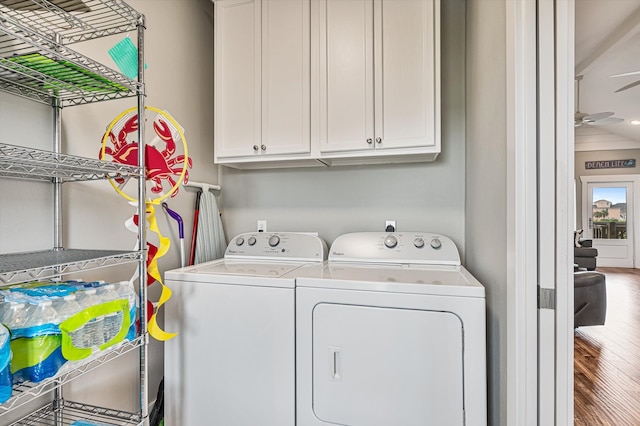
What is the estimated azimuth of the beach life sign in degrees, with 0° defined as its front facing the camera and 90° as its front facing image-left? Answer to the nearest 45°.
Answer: approximately 0°

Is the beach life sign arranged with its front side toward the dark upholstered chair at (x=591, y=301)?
yes

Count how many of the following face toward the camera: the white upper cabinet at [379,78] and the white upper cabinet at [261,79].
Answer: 2

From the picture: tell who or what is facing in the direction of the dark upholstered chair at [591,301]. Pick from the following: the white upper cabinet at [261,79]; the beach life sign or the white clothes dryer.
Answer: the beach life sign

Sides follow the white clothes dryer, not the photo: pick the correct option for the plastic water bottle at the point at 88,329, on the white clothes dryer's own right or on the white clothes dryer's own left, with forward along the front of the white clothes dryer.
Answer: on the white clothes dryer's own right

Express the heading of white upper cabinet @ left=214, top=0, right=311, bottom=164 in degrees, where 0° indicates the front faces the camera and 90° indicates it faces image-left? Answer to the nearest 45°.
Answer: approximately 0°

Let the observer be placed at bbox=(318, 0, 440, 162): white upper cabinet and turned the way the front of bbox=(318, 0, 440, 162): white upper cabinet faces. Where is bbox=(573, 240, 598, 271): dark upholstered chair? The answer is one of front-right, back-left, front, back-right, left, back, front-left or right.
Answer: back-left

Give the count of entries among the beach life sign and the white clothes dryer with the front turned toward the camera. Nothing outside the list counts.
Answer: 2
